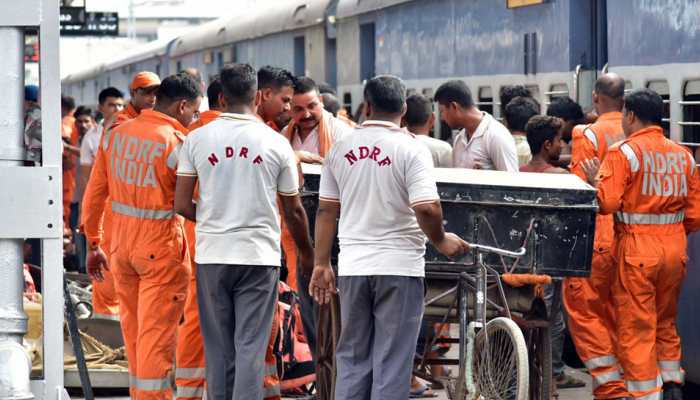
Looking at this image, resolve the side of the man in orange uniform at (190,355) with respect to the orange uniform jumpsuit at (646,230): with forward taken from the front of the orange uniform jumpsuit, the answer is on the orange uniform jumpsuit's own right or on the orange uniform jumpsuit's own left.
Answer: on the orange uniform jumpsuit's own left

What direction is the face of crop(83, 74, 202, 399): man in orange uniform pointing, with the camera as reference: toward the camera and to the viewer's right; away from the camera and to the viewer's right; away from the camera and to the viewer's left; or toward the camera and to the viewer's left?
away from the camera and to the viewer's right

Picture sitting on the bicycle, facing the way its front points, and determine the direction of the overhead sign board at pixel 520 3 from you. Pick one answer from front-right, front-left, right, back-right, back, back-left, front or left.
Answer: back-left

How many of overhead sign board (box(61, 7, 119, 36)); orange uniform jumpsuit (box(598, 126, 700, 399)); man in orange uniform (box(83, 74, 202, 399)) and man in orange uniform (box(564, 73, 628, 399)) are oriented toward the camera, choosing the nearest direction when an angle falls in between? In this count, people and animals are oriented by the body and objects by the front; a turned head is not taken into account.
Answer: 1

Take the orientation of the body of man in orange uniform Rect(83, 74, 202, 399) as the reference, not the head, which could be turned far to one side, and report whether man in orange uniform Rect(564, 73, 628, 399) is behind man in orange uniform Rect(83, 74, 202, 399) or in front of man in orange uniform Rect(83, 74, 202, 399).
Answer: in front

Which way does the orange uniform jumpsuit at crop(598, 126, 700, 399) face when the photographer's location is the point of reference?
facing away from the viewer and to the left of the viewer

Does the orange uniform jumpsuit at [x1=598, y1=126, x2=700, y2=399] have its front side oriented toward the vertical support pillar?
no

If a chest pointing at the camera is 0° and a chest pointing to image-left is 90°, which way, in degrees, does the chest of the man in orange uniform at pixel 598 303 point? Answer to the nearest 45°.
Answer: approximately 135°

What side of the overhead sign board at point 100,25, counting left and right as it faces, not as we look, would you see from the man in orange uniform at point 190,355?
front

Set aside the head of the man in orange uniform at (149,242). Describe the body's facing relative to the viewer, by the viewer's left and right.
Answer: facing away from the viewer and to the right of the viewer

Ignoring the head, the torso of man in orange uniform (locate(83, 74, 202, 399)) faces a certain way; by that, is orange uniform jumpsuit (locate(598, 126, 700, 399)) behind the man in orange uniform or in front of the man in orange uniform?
in front
